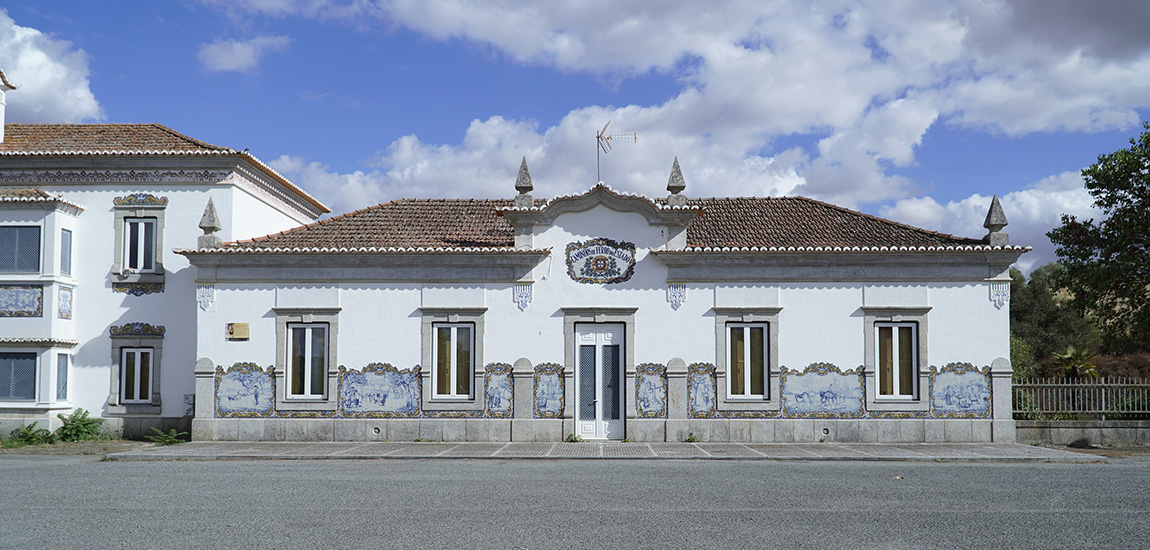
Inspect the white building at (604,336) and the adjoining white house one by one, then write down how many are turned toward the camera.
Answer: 2

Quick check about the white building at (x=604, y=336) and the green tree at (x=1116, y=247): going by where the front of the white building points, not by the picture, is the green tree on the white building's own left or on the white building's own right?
on the white building's own left

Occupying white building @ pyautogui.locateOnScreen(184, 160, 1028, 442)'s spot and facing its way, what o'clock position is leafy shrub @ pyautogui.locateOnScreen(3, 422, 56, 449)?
The leafy shrub is roughly at 3 o'clock from the white building.

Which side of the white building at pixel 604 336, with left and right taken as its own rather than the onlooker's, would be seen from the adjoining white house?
right

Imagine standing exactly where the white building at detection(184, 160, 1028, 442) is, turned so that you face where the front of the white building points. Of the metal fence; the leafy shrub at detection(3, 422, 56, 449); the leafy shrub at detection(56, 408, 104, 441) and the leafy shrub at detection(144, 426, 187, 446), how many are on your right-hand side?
3

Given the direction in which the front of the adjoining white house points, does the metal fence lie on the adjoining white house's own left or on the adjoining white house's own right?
on the adjoining white house's own left

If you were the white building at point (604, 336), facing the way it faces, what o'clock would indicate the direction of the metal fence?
The metal fence is roughly at 9 o'clock from the white building.

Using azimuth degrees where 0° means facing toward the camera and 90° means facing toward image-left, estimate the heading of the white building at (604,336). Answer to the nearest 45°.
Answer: approximately 0°

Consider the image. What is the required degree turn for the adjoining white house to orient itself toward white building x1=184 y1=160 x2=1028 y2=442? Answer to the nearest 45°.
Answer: approximately 45° to its left

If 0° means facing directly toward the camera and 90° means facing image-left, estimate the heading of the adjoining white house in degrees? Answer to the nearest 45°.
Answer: approximately 0°

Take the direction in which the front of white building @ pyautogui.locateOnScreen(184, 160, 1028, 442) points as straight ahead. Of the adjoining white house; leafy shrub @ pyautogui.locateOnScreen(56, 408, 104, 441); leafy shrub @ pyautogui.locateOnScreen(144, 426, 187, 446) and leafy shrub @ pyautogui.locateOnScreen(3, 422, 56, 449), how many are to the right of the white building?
4
